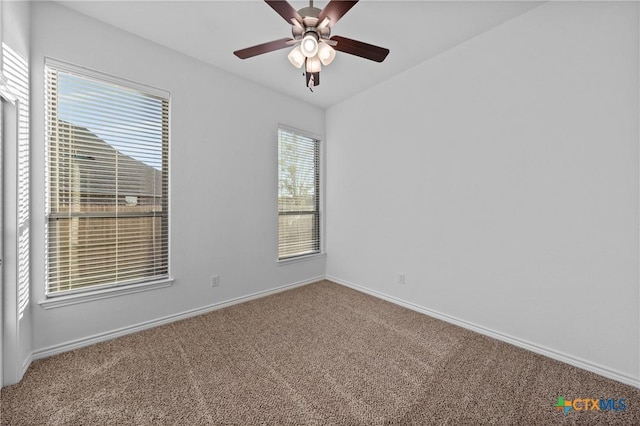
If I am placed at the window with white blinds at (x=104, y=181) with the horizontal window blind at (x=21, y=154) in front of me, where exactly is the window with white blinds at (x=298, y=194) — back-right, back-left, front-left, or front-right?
back-left

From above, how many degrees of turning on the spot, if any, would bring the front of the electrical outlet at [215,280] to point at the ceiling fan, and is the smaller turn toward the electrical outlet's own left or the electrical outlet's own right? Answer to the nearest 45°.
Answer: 0° — it already faces it

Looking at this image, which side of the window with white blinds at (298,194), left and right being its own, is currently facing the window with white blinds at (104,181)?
right

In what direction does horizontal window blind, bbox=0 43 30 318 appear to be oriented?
to the viewer's right

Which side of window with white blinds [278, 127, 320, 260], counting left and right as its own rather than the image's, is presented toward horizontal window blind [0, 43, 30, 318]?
right

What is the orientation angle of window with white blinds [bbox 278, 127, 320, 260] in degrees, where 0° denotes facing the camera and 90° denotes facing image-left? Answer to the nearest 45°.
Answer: approximately 315°

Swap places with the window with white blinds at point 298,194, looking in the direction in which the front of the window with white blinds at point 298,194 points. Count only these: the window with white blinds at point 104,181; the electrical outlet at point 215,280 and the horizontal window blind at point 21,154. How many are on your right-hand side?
3

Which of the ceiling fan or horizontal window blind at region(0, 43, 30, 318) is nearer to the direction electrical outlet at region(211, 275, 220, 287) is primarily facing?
the ceiling fan

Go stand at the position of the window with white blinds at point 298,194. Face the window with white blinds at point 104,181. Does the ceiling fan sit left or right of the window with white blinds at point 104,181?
left
